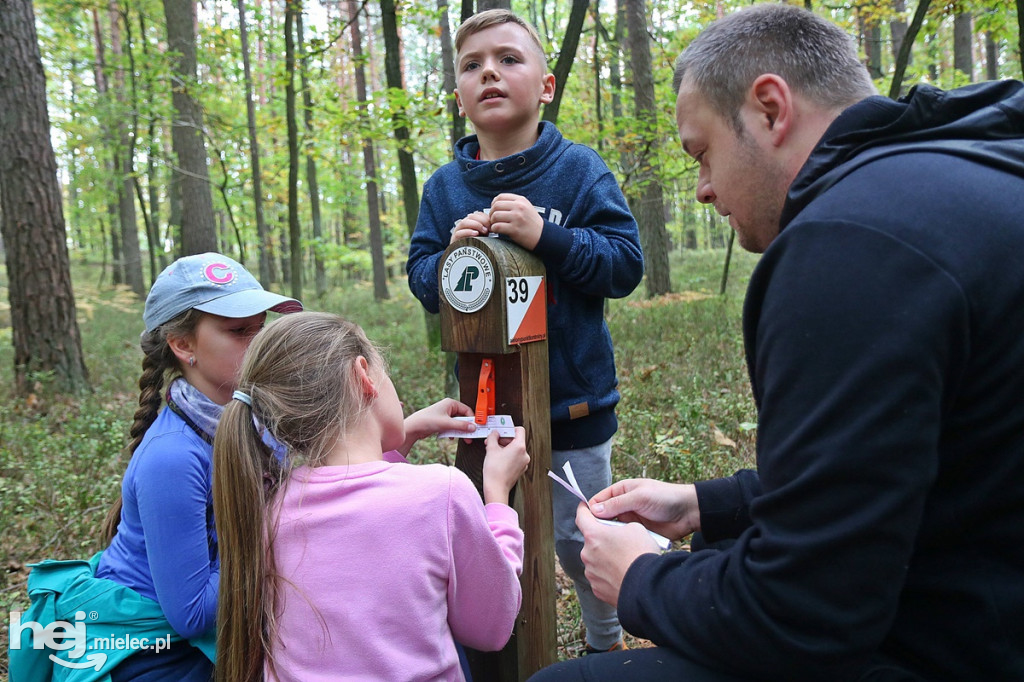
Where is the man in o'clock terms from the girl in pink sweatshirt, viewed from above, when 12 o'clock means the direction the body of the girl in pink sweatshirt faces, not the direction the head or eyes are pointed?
The man is roughly at 3 o'clock from the girl in pink sweatshirt.

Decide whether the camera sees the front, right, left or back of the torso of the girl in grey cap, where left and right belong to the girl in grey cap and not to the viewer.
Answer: right

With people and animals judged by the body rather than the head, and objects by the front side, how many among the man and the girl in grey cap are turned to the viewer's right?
1

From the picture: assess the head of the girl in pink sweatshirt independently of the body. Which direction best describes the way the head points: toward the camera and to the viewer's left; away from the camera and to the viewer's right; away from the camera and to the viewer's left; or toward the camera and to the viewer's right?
away from the camera and to the viewer's right

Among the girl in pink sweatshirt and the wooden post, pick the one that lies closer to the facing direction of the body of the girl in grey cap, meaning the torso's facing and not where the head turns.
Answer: the wooden post

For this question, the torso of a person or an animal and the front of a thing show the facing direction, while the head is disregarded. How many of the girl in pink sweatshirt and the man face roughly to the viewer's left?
1

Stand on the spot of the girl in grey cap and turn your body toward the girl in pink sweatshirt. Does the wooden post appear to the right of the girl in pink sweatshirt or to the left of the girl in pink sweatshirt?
left

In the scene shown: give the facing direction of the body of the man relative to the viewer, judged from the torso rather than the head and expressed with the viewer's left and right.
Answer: facing to the left of the viewer

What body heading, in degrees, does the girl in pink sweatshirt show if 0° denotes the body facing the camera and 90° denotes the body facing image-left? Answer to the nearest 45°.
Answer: approximately 225°

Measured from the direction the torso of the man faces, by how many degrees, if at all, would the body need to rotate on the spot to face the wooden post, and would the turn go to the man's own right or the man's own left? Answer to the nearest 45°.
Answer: approximately 45° to the man's own right

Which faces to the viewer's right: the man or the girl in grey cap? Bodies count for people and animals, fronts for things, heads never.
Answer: the girl in grey cap

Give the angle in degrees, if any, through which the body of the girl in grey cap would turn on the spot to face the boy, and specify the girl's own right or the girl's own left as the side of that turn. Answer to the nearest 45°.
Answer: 0° — they already face them
